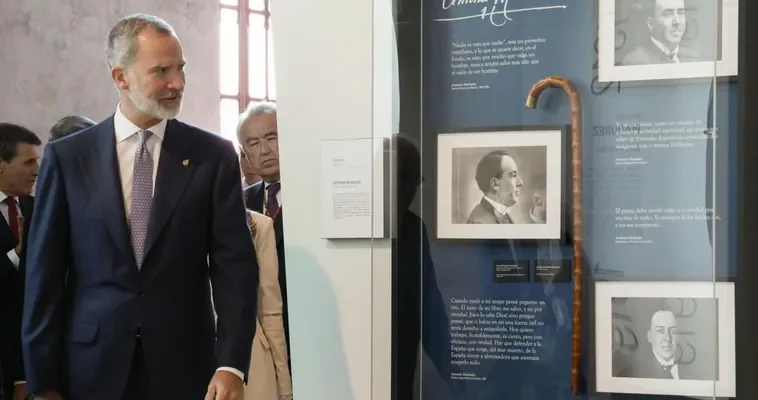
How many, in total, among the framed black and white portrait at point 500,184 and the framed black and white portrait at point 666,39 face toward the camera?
2

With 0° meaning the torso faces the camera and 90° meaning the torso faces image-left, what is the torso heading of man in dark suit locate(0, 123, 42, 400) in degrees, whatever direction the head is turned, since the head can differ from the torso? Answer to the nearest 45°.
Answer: approximately 315°

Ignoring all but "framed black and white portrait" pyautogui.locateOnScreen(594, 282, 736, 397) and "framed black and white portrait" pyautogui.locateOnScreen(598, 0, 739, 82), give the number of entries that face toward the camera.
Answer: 2

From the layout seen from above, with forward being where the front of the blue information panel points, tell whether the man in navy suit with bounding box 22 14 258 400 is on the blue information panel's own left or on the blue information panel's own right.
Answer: on the blue information panel's own right

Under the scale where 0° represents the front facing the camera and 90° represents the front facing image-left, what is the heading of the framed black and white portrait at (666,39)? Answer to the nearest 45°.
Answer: approximately 0°
